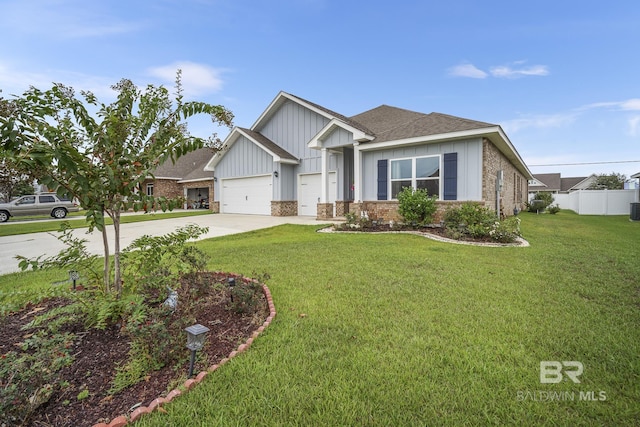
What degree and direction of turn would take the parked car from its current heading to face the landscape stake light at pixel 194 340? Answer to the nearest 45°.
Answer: approximately 90° to its left

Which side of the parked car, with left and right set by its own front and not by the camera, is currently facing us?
left

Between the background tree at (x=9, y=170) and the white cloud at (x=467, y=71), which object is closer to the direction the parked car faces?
the background tree

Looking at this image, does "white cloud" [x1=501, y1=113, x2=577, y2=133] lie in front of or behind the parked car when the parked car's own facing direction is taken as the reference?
behind

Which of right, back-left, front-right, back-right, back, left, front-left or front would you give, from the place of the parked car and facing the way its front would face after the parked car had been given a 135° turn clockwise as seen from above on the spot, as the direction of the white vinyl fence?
right
